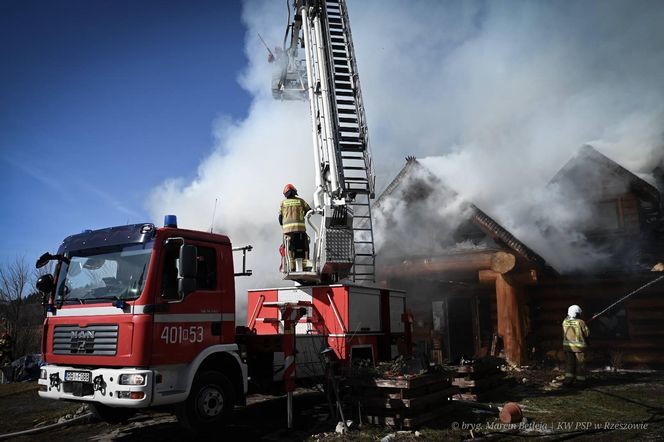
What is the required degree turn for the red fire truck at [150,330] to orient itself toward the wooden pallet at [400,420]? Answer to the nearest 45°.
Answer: approximately 135° to its left

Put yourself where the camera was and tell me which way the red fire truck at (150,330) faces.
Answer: facing the viewer and to the left of the viewer

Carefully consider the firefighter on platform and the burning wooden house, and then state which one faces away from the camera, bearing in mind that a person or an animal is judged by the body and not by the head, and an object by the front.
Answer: the firefighter on platform

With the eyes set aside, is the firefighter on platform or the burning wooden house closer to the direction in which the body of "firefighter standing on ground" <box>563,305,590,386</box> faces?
the burning wooden house

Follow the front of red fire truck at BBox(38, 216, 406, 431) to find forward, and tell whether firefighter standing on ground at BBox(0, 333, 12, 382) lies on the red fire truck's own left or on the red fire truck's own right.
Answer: on the red fire truck's own right

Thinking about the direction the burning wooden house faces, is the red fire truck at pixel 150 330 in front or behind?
in front

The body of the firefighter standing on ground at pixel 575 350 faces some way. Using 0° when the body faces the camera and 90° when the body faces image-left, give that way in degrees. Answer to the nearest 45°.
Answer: approximately 180°

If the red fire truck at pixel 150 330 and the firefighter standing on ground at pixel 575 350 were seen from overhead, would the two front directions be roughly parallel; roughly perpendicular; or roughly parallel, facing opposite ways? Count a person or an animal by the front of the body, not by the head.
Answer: roughly parallel, facing opposite ways

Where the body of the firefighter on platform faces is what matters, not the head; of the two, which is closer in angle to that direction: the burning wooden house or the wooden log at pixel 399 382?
the burning wooden house
